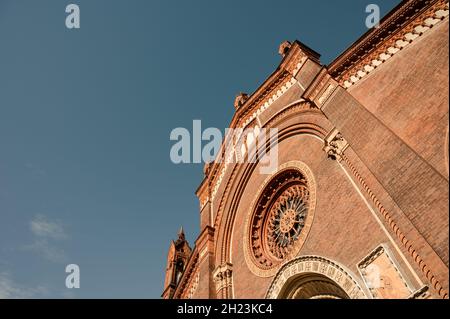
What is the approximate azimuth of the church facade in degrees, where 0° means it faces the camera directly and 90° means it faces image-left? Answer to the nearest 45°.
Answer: approximately 45°
